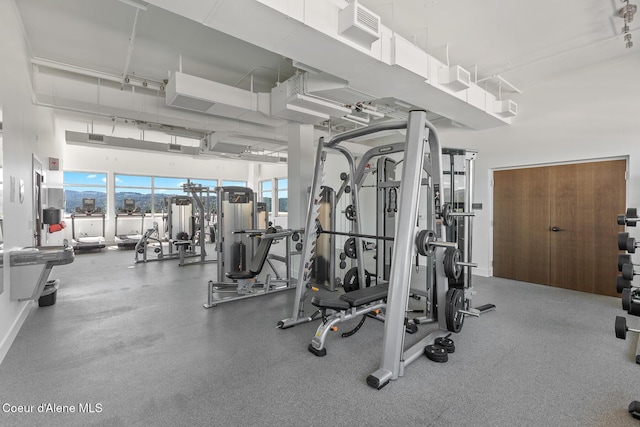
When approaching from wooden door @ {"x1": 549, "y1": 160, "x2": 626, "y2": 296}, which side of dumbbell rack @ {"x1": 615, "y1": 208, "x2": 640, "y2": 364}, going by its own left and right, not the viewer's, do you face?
right

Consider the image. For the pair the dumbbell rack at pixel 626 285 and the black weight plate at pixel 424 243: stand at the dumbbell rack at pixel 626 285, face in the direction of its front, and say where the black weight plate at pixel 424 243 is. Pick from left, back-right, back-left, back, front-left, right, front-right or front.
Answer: front-left

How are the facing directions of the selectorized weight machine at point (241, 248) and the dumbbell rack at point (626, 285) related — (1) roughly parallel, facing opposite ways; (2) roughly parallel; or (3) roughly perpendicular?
roughly perpendicular

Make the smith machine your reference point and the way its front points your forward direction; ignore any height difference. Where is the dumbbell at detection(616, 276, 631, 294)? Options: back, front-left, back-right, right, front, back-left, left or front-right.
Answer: back-left

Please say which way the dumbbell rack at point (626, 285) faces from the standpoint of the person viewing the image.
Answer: facing to the left of the viewer

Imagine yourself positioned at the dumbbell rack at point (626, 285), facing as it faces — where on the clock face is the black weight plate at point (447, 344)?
The black weight plate is roughly at 11 o'clock from the dumbbell rack.

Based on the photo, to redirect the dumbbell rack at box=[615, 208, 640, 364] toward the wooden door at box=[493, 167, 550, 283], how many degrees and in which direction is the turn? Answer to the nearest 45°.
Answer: approximately 45° to its right

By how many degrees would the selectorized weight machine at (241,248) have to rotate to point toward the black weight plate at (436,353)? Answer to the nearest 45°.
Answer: approximately 90° to its left

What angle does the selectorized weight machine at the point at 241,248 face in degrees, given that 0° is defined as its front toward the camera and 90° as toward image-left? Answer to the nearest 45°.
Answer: approximately 45°

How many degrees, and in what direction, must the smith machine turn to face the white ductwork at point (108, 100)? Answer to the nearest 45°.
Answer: approximately 45° to its right

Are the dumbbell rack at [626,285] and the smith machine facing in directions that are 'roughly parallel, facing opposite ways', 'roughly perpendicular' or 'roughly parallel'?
roughly perpendicular

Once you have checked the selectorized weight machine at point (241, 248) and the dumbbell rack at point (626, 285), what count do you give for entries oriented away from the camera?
0

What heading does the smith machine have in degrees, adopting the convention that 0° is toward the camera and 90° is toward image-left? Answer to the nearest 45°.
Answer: approximately 45°
